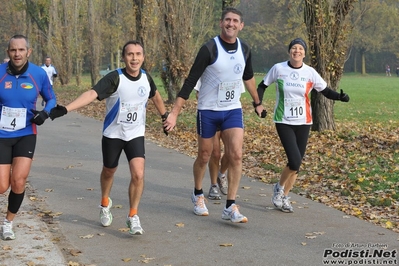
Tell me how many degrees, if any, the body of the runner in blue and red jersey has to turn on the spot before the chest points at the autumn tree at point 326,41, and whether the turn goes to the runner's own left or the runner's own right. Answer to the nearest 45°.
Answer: approximately 135° to the runner's own left

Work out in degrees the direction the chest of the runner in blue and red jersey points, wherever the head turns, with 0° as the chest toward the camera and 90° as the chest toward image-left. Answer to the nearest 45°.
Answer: approximately 0°

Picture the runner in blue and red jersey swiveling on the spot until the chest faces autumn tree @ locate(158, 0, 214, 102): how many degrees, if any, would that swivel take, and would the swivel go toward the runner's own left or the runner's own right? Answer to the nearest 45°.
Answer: approximately 180°
